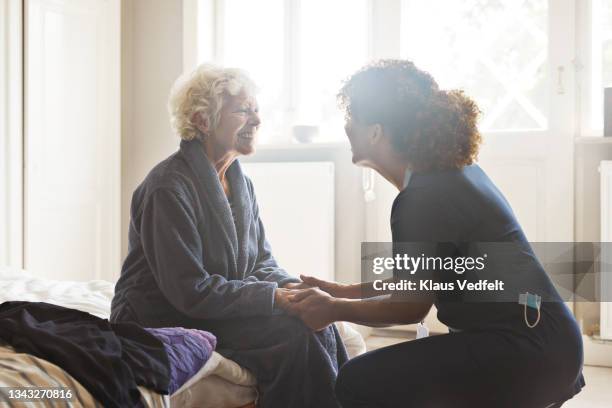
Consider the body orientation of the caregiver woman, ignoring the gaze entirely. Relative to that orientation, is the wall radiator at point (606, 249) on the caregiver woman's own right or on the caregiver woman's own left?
on the caregiver woman's own right

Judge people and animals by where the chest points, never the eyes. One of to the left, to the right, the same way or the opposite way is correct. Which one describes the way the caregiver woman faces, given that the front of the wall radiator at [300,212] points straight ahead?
to the right

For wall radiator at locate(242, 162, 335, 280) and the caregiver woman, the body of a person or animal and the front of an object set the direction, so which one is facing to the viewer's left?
the caregiver woman

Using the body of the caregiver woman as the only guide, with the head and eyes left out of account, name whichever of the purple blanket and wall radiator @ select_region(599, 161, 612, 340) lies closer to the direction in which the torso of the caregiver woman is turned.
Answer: the purple blanket

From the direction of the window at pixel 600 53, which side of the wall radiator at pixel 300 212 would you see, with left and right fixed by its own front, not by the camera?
left

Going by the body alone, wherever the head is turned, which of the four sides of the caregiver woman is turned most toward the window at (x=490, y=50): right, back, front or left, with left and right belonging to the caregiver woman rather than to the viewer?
right

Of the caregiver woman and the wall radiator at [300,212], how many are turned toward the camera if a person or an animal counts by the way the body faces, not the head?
1

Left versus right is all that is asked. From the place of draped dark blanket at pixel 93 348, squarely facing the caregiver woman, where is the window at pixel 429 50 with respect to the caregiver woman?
left

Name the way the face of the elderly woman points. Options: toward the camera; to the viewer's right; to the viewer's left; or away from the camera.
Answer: to the viewer's right

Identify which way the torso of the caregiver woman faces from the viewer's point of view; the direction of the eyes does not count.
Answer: to the viewer's left
